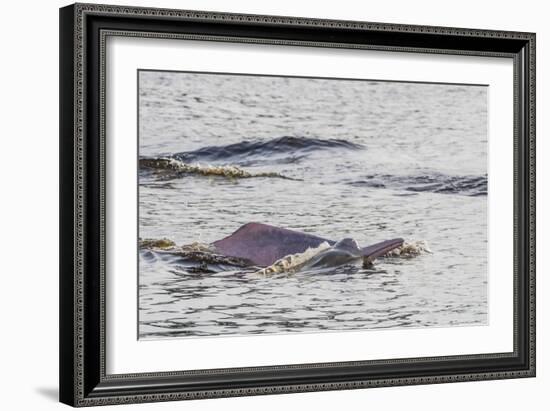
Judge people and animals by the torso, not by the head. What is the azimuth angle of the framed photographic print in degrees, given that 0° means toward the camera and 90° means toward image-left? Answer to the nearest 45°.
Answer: approximately 315°
